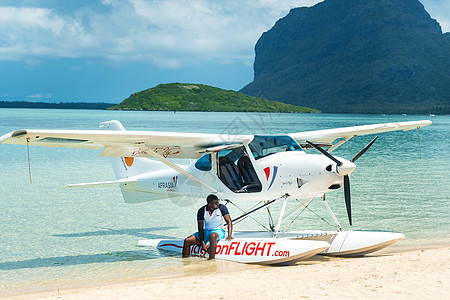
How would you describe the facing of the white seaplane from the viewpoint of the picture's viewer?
facing the viewer and to the right of the viewer
